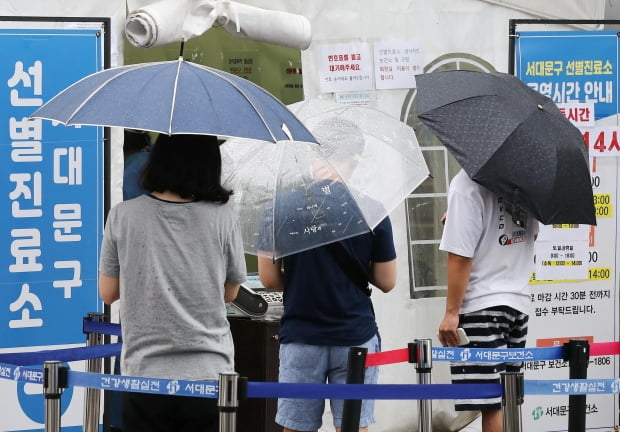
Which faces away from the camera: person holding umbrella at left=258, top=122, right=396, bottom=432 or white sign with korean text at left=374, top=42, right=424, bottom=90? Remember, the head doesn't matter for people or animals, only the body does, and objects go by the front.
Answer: the person holding umbrella

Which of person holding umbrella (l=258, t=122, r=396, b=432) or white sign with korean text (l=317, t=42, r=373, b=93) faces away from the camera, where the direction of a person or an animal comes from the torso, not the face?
the person holding umbrella

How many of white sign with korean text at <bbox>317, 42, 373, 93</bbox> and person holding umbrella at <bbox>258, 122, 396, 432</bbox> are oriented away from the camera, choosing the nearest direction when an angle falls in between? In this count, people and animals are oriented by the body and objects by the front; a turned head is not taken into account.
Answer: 1

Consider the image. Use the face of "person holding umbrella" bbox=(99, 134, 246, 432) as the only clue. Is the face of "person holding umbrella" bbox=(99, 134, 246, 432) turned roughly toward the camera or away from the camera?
away from the camera

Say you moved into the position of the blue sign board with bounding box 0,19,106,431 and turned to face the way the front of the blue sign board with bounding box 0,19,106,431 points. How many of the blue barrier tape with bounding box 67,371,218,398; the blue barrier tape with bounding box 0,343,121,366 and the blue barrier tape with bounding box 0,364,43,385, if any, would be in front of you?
3

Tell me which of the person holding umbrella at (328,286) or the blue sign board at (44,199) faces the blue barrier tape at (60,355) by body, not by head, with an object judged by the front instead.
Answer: the blue sign board

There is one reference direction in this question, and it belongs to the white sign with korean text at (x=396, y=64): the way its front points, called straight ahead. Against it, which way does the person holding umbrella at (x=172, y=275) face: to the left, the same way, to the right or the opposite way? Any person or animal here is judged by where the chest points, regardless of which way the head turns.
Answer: the opposite way

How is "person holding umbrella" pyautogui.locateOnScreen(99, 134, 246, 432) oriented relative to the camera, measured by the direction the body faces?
away from the camera

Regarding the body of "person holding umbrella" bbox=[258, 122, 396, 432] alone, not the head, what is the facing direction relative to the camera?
away from the camera

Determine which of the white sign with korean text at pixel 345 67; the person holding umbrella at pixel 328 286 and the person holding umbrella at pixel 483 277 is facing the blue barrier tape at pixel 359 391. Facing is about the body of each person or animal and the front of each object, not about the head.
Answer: the white sign with korean text

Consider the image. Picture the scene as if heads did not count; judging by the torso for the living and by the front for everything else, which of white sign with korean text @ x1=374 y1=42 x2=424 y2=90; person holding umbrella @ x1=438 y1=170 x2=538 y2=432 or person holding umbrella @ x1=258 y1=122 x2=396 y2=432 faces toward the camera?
the white sign with korean text

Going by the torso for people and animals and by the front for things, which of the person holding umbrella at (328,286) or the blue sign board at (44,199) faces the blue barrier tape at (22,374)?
the blue sign board
